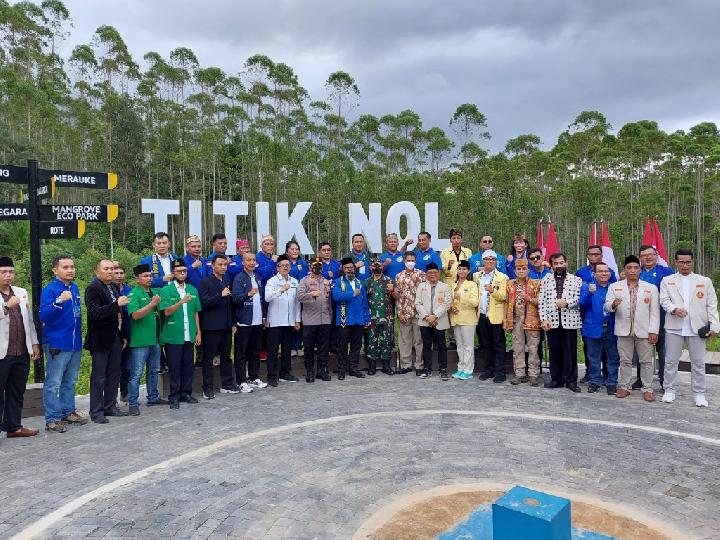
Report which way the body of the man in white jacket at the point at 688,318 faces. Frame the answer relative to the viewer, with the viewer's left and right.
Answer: facing the viewer

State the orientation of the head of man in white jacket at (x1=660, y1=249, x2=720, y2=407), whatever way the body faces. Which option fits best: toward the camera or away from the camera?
toward the camera

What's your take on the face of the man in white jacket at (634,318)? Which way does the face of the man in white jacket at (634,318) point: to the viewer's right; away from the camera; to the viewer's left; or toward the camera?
toward the camera

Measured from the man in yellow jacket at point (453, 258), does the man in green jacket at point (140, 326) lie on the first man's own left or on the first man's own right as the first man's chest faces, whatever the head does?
on the first man's own right

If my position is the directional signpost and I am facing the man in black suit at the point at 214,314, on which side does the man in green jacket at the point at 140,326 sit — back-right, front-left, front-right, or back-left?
front-right

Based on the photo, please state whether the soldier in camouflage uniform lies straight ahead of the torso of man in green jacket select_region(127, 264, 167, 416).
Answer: no

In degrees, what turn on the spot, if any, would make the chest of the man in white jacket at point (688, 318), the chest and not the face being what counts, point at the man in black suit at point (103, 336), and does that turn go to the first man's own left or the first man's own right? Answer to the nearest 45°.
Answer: approximately 45° to the first man's own right

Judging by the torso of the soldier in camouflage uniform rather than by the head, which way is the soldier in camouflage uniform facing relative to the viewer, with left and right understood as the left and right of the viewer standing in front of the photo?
facing the viewer

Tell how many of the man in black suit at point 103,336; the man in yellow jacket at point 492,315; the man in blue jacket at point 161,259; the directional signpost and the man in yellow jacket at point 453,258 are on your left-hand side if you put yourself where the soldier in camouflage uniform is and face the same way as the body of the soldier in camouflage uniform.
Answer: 2

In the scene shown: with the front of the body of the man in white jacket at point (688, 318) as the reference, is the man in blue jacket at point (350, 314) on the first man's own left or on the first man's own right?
on the first man's own right

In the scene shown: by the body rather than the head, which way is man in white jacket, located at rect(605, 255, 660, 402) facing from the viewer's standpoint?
toward the camera

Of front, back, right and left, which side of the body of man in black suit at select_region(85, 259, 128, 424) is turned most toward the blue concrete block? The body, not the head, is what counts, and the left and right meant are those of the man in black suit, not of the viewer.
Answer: front

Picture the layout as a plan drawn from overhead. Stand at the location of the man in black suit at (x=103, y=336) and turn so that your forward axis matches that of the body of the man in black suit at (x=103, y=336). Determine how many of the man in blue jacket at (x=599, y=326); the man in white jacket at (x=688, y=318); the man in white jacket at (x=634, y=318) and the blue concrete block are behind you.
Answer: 0

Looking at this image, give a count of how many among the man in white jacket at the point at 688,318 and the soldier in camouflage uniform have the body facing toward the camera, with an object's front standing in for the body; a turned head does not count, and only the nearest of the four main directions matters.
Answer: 2

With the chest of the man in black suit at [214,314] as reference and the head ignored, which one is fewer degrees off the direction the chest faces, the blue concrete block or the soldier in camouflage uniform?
the blue concrete block

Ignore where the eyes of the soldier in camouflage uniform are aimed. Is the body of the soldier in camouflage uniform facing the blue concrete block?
yes

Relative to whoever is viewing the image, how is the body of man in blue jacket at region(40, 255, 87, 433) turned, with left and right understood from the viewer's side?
facing the viewer and to the right of the viewer

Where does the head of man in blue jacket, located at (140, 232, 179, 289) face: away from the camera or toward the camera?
toward the camera

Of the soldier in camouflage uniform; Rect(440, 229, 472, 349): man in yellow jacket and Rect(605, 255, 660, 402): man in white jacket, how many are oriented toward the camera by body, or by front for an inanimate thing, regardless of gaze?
3
